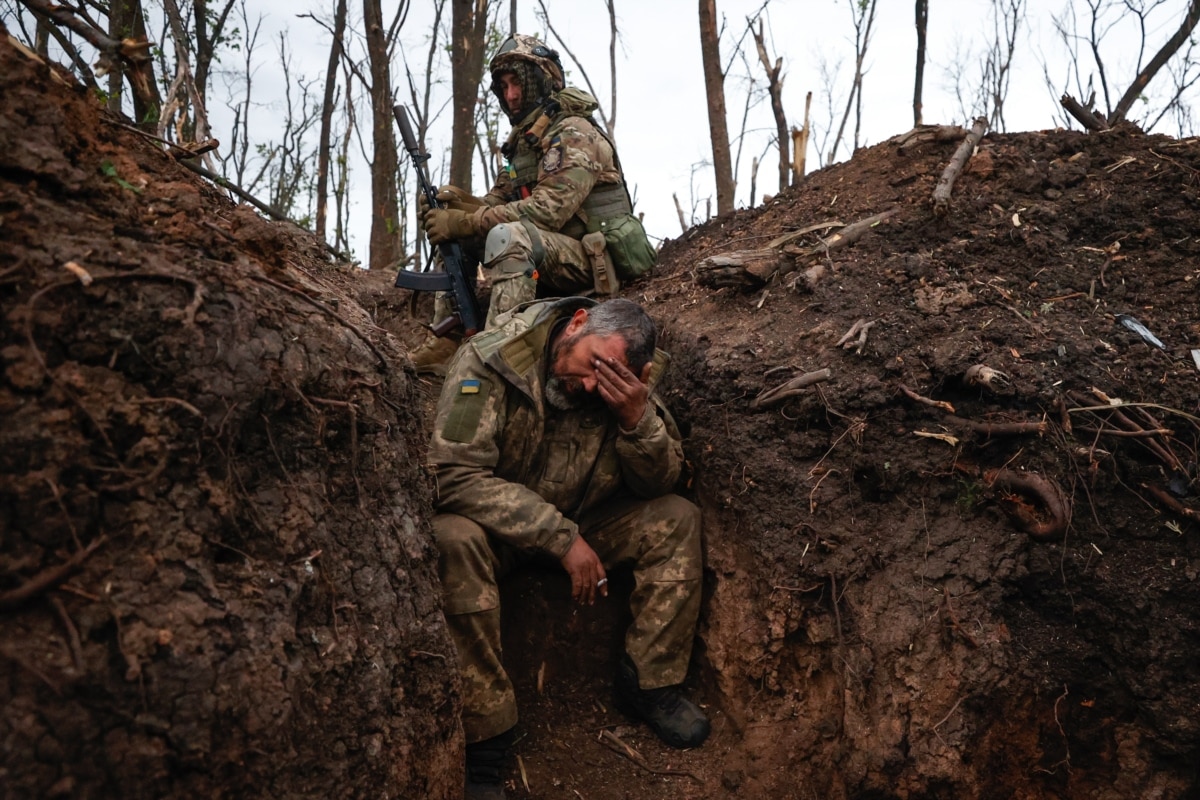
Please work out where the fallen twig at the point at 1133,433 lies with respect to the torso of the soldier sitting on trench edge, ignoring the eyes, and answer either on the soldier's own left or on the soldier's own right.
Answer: on the soldier's own left

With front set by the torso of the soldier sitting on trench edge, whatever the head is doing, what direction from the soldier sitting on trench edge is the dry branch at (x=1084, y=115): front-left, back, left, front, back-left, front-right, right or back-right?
back-left

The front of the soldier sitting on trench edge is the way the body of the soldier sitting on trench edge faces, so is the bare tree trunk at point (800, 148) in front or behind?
behind

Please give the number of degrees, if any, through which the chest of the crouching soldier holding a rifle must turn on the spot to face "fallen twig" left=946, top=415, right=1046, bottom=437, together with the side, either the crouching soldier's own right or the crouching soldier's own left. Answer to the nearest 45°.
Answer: approximately 90° to the crouching soldier's own left

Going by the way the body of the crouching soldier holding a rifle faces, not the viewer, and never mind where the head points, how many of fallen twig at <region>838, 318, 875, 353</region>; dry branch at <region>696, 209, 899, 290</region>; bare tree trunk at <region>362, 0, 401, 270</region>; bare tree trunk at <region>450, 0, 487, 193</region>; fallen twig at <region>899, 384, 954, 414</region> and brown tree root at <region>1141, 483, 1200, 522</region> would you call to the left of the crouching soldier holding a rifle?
4

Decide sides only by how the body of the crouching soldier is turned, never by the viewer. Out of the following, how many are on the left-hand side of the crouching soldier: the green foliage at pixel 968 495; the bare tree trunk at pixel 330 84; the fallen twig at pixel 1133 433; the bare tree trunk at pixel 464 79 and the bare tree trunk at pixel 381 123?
2

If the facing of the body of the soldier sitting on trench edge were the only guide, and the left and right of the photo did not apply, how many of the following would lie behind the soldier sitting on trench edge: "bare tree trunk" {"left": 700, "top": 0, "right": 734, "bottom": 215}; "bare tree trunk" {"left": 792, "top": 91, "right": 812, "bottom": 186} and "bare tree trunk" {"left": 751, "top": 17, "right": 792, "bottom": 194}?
3

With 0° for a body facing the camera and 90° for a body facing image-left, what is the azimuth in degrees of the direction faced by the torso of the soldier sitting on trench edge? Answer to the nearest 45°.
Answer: approximately 45°

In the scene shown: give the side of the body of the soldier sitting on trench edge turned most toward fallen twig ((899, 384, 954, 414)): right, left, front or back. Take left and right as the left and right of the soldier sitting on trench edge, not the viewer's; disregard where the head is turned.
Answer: left
